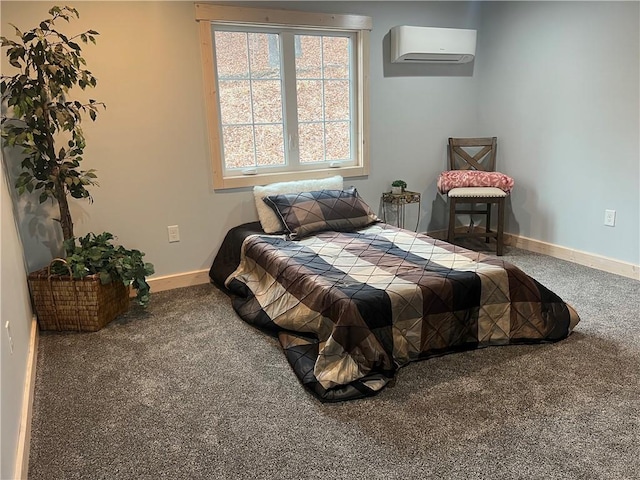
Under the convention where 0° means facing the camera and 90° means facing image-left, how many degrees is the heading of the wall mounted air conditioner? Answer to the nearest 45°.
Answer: approximately 315°

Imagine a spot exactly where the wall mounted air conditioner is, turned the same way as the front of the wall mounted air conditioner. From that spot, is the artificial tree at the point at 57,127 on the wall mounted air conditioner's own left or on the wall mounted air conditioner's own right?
on the wall mounted air conditioner's own right

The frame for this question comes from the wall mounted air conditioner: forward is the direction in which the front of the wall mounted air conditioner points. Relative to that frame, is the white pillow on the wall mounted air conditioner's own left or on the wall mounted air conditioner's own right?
on the wall mounted air conditioner's own right

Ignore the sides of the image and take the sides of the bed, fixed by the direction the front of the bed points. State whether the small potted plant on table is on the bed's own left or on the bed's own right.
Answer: on the bed's own left

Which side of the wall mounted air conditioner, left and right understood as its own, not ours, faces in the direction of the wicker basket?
right

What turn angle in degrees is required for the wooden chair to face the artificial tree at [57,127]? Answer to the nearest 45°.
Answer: approximately 45° to its right

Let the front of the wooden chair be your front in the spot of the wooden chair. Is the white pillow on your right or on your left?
on your right

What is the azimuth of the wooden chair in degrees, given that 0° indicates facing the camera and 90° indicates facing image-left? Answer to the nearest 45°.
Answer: approximately 0°

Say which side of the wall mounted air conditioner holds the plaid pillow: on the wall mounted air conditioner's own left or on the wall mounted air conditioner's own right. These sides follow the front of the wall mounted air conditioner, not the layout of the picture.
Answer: on the wall mounted air conditioner's own right

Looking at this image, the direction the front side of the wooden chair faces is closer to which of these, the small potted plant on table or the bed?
the bed

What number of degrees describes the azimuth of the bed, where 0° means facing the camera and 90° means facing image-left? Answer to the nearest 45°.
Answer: approximately 315°
